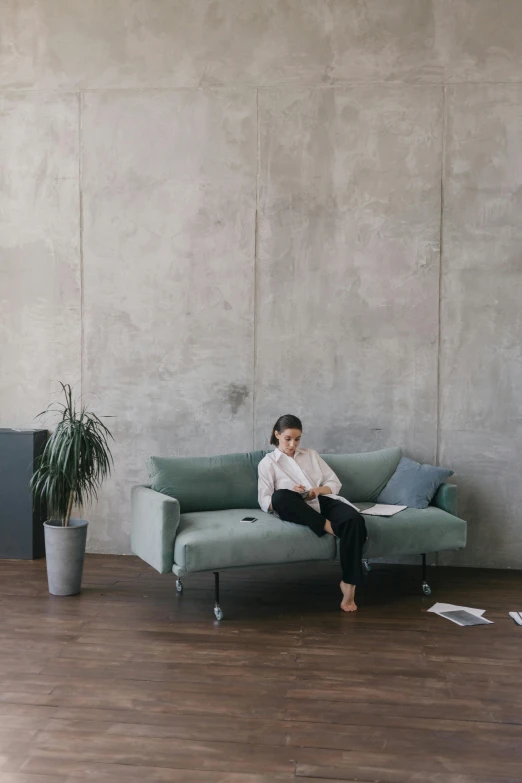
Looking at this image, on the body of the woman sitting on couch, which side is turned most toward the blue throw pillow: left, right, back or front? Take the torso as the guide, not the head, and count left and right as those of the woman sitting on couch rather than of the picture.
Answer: left

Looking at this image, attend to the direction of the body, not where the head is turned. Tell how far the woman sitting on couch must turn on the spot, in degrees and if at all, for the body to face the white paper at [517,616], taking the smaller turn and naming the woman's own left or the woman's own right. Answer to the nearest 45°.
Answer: approximately 45° to the woman's own left

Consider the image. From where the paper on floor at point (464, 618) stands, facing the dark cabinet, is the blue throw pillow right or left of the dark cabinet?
right

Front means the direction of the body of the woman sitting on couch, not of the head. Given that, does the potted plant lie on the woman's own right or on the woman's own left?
on the woman's own right

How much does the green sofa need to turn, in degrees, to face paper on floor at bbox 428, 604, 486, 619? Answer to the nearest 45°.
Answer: approximately 45° to its left

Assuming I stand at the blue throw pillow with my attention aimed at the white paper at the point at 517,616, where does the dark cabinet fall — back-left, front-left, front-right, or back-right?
back-right

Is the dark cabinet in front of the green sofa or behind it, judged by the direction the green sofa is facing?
behind

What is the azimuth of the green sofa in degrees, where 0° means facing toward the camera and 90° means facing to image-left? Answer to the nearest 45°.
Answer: approximately 315°

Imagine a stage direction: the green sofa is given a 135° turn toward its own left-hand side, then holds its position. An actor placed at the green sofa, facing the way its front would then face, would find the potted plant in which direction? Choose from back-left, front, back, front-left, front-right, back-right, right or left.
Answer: left
